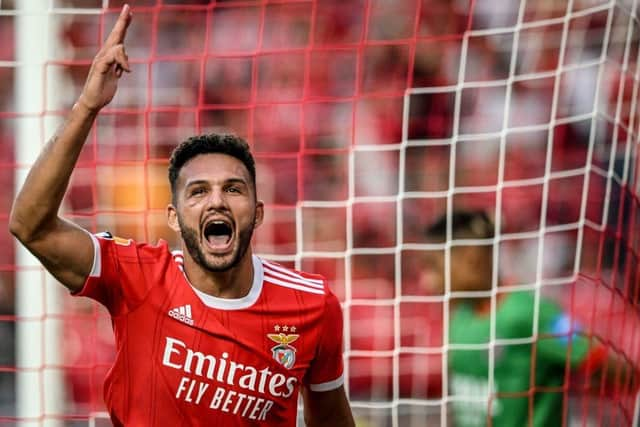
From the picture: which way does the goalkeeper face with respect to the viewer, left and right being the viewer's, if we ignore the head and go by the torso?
facing the viewer and to the left of the viewer
